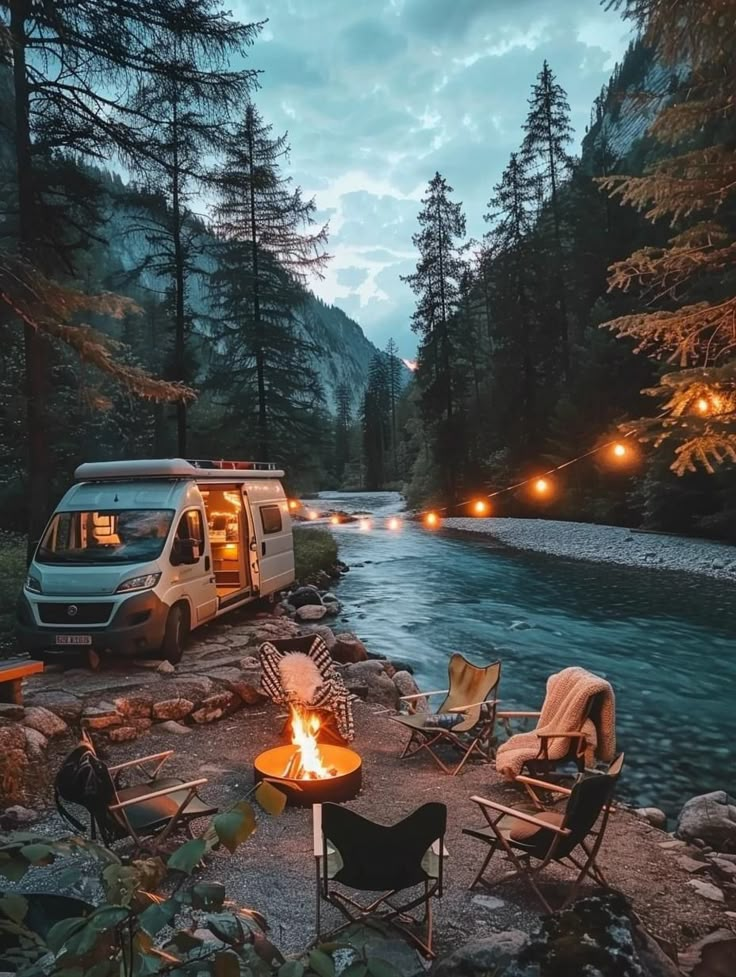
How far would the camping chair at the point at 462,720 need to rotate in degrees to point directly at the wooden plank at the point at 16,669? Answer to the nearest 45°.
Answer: approximately 45° to its right

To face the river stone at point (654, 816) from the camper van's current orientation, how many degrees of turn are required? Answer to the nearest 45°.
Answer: approximately 90° to its left

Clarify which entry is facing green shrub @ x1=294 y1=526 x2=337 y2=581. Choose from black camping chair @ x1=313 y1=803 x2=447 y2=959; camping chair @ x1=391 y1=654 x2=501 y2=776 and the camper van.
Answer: the black camping chair

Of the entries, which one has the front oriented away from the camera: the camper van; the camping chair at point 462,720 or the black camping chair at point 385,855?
the black camping chair

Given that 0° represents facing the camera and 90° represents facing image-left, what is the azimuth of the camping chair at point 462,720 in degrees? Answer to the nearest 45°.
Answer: approximately 45°

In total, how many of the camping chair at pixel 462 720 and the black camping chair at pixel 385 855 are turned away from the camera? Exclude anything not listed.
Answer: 1

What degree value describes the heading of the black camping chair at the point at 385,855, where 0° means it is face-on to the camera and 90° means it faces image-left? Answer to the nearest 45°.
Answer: approximately 180°

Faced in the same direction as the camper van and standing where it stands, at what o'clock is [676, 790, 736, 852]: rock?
The rock is roughly at 9 o'clock from the camper van.

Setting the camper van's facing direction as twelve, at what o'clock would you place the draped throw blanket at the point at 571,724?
The draped throw blanket is roughly at 9 o'clock from the camper van.

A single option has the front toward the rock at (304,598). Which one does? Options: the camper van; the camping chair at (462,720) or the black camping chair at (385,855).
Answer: the black camping chair

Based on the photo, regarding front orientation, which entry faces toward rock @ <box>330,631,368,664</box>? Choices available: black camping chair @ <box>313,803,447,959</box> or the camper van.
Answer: the black camping chair

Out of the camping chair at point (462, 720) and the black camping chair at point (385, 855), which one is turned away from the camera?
the black camping chair

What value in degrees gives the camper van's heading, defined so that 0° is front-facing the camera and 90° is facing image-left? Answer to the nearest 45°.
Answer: approximately 45°

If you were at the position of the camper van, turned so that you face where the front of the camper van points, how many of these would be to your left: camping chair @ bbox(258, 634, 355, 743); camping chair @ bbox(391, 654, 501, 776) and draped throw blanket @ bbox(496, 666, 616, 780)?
3
